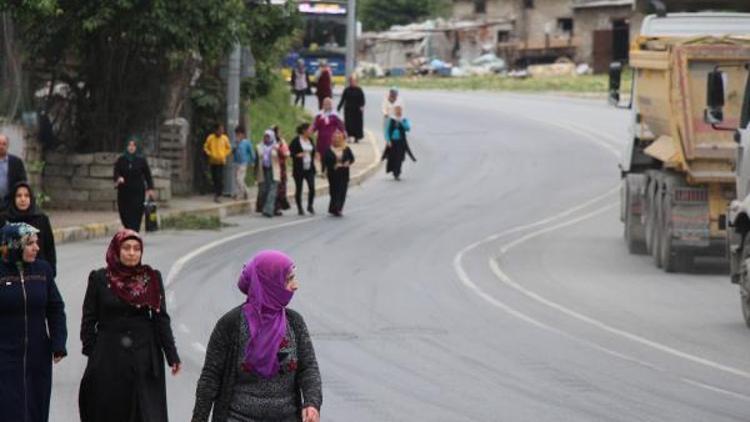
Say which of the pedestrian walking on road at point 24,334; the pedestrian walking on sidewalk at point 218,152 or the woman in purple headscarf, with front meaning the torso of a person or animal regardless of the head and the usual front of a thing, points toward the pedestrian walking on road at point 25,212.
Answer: the pedestrian walking on sidewalk at point 218,152

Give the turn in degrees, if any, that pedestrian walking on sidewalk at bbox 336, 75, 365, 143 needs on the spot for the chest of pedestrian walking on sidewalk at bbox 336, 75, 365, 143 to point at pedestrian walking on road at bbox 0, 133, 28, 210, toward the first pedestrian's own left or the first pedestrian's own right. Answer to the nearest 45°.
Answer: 0° — they already face them

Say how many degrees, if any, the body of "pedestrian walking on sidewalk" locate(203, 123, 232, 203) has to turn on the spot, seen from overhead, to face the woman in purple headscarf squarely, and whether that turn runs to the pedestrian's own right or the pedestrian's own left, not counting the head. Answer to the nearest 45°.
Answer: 0° — they already face them

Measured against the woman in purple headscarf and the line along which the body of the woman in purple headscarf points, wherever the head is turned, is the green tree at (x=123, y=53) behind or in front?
behind

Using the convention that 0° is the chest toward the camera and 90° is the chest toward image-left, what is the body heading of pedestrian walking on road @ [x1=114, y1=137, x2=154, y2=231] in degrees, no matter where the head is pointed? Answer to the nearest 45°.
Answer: approximately 0°

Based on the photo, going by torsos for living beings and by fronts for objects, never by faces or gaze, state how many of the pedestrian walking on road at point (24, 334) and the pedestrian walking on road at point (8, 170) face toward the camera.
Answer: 2

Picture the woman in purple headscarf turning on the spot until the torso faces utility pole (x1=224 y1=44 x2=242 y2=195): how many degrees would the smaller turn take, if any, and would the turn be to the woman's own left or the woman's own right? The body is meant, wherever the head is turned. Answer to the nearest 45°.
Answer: approximately 135° to the woman's own left

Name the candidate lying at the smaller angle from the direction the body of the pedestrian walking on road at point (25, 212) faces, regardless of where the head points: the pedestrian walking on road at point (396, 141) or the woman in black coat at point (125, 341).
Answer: the woman in black coat

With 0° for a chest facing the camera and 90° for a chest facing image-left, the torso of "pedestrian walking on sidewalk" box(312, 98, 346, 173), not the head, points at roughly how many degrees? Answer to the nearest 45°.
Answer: approximately 0°

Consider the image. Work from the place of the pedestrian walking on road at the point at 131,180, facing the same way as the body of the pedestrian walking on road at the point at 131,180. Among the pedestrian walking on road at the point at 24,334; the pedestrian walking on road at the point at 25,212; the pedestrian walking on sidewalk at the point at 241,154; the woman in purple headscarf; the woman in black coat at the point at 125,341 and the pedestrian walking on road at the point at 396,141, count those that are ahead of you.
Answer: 4
